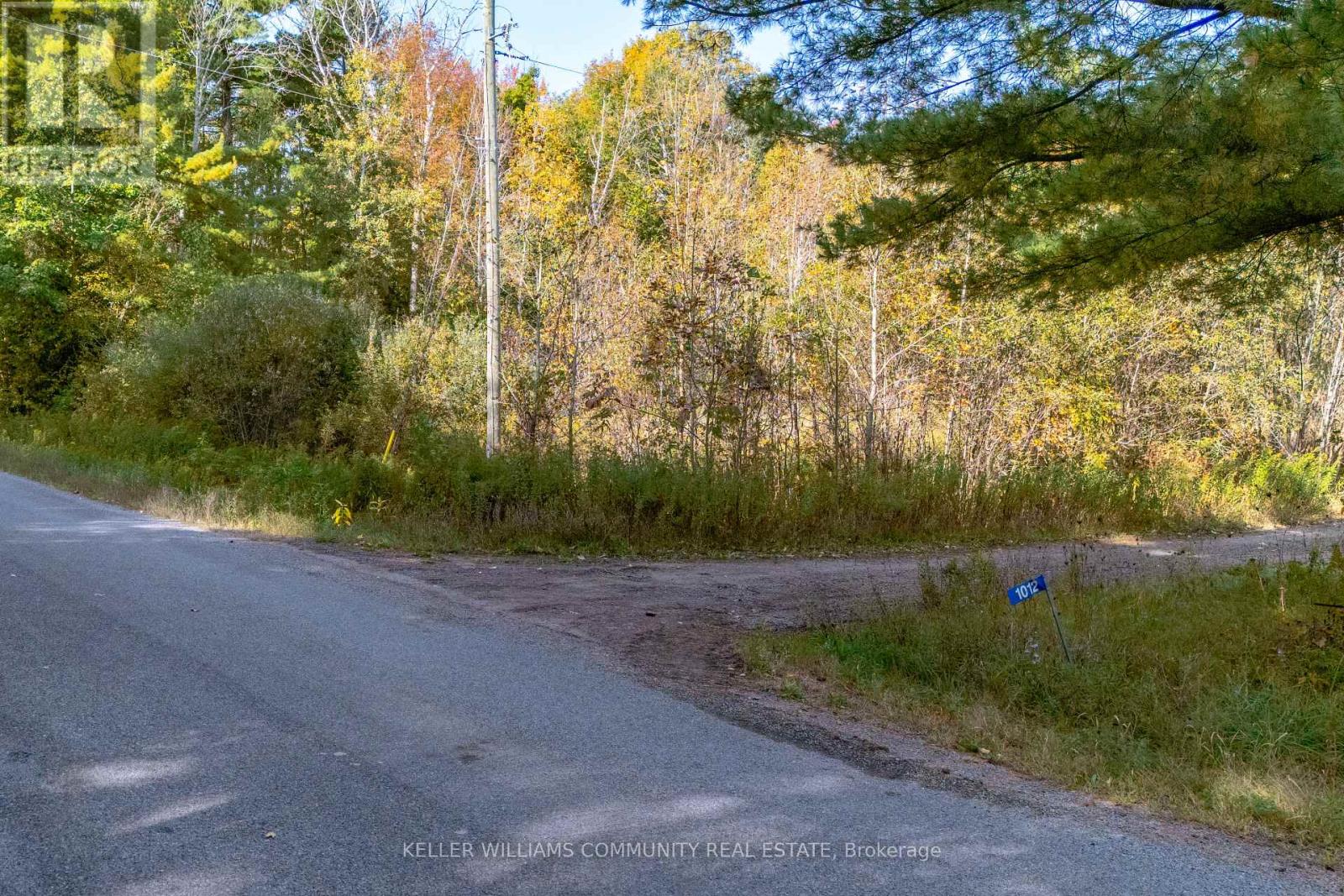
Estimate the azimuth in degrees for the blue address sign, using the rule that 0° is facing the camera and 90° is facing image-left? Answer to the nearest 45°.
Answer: approximately 0°

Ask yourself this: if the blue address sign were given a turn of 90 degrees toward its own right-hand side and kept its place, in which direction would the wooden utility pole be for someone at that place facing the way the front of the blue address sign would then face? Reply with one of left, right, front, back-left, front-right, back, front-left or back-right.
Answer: front-right
